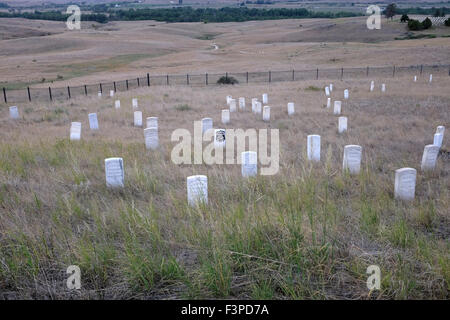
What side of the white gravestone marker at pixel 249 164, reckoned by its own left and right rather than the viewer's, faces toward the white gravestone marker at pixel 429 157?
left

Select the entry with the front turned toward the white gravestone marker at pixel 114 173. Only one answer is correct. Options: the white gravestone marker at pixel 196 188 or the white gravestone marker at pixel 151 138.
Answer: the white gravestone marker at pixel 151 138

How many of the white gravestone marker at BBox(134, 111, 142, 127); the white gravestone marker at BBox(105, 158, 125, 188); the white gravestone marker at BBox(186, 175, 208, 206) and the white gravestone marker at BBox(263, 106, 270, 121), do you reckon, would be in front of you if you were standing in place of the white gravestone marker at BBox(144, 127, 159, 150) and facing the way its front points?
2

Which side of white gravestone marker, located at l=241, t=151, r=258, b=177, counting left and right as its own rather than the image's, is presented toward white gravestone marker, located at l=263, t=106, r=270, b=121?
back

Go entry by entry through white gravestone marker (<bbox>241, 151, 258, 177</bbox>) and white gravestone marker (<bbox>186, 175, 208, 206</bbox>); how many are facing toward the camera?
2

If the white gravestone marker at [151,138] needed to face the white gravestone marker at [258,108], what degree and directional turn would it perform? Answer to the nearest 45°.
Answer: approximately 135° to its left

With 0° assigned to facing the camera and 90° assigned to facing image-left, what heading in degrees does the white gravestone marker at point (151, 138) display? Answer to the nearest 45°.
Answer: approximately 0°

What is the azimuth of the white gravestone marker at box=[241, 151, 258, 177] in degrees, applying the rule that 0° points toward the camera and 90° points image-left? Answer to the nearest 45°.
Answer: approximately 0°

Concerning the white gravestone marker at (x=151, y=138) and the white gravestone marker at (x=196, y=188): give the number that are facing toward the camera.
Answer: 2

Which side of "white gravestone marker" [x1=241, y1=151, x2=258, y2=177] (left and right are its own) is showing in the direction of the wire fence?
back
